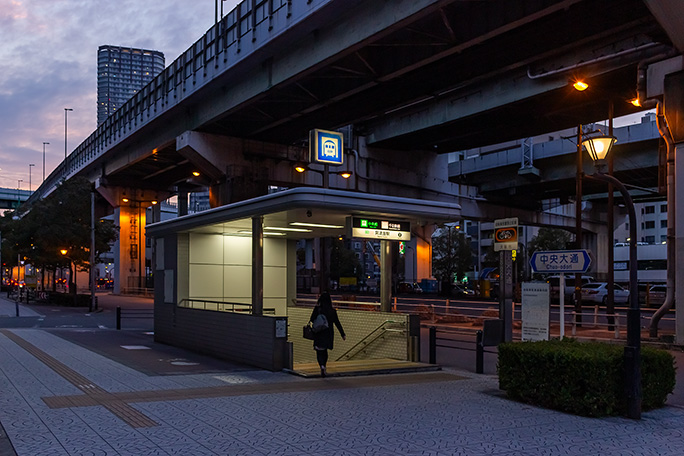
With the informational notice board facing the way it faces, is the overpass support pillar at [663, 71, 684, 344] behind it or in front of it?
behind

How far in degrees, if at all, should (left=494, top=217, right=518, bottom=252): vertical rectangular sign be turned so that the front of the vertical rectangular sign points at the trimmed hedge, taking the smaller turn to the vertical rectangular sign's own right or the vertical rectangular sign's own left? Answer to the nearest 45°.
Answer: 0° — it already faces it

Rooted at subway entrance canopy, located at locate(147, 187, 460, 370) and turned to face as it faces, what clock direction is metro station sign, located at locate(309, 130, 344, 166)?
The metro station sign is roughly at 8 o'clock from the subway entrance canopy.

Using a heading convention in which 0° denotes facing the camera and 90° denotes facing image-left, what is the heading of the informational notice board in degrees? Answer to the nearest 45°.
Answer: approximately 0°

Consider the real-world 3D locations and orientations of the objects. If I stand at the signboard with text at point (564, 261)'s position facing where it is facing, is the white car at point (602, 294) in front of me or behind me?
behind
